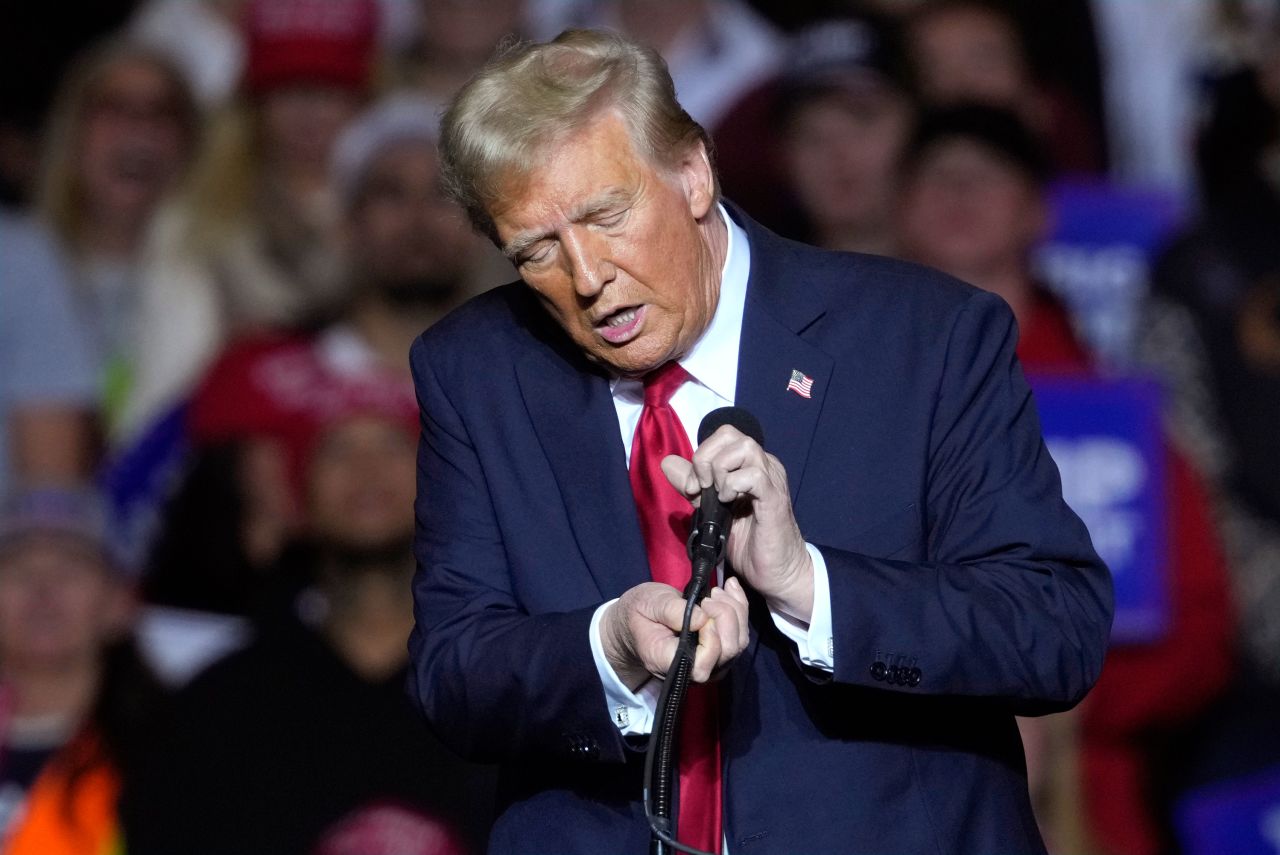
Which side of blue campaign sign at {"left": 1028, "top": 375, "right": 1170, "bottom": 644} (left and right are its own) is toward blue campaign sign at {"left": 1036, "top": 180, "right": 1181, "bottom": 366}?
back

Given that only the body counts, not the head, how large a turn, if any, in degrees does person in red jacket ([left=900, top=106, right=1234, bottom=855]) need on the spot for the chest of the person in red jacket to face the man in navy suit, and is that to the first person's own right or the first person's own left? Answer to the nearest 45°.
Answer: approximately 45° to the first person's own left

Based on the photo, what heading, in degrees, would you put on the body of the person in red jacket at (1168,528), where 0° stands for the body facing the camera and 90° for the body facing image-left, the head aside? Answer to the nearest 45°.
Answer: approximately 45°

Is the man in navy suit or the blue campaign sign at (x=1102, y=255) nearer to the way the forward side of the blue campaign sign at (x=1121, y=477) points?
the man in navy suit

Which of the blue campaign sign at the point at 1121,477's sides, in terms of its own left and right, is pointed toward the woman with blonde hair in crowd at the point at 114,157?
right

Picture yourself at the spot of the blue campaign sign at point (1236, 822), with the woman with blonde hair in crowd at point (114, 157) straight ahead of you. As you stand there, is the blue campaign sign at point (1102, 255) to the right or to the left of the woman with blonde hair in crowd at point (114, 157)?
right
